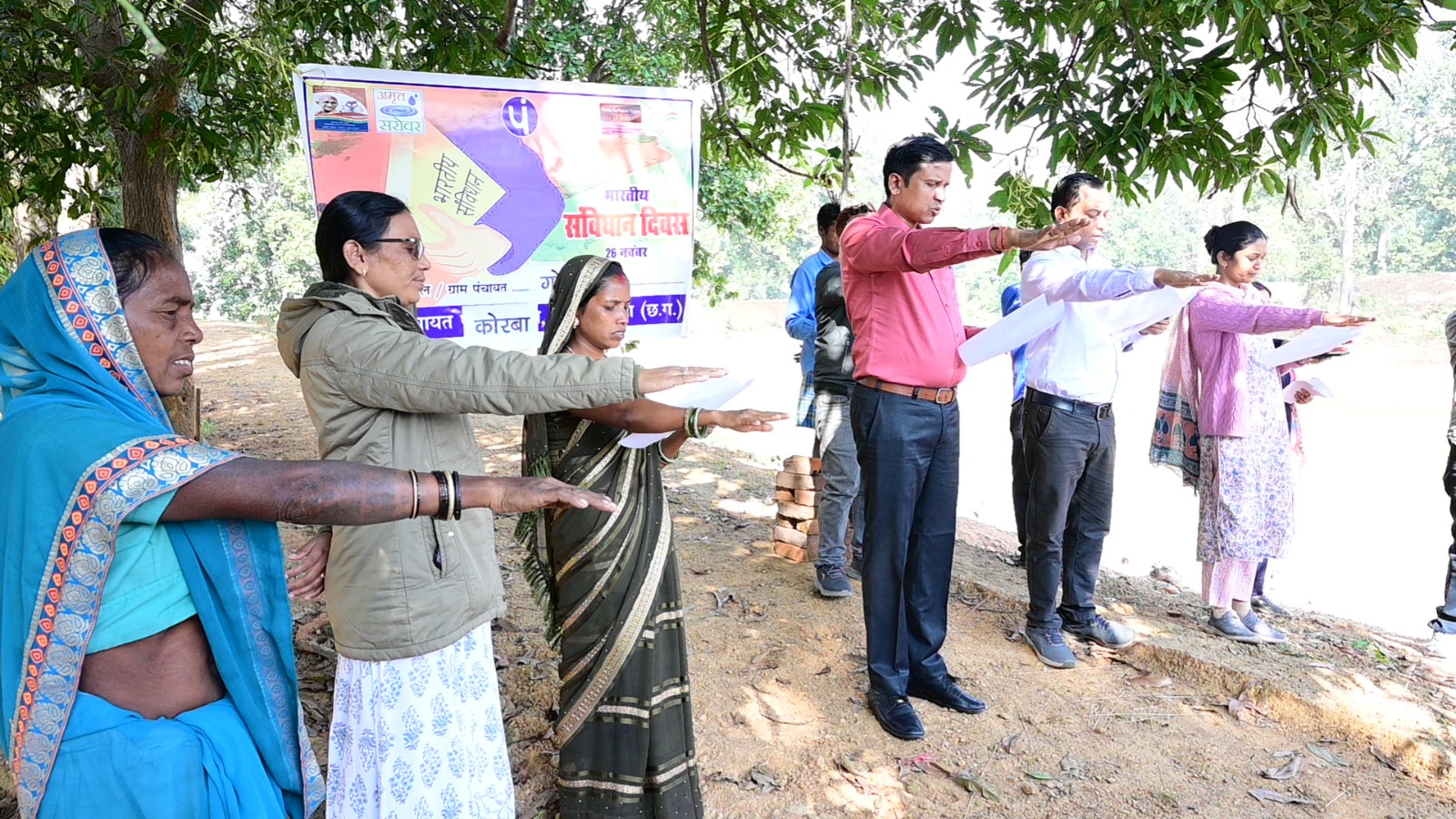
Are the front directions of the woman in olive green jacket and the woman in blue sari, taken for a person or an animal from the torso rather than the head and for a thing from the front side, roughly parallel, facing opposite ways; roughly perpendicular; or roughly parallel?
roughly parallel

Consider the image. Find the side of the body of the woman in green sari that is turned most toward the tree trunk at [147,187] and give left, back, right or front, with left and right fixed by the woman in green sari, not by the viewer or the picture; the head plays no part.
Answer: back

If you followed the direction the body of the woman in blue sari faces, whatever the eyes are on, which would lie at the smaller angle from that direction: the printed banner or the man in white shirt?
the man in white shirt

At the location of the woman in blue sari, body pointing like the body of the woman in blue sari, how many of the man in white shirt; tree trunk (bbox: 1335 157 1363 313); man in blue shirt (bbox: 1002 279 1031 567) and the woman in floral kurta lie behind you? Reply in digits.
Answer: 0

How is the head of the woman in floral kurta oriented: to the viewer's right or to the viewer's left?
to the viewer's right

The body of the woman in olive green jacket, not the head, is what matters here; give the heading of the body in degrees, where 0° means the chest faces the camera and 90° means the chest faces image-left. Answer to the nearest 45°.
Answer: approximately 270°

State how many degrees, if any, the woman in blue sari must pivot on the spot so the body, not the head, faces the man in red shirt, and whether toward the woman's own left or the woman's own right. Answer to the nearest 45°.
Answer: approximately 45° to the woman's own left

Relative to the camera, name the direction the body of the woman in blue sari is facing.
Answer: to the viewer's right

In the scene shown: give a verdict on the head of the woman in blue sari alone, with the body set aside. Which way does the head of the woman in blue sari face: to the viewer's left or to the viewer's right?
to the viewer's right

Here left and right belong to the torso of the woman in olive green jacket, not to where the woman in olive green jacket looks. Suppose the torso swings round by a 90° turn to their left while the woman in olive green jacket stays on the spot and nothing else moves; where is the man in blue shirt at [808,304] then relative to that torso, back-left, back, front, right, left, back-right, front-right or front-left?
front-right

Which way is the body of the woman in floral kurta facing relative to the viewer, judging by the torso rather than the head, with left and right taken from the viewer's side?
facing the viewer and to the right of the viewer

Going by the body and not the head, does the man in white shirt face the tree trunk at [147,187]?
no

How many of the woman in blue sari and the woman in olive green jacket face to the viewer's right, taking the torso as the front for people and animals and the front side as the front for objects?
2

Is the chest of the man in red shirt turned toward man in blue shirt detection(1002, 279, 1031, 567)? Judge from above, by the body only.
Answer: no

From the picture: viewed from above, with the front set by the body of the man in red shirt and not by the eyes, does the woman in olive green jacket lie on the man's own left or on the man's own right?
on the man's own right

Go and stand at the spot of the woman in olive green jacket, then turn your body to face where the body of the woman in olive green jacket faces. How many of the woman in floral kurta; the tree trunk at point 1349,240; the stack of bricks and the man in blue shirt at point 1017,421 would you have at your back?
0

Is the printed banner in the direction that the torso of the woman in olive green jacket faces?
no

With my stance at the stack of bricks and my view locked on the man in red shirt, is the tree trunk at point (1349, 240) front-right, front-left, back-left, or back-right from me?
back-left
